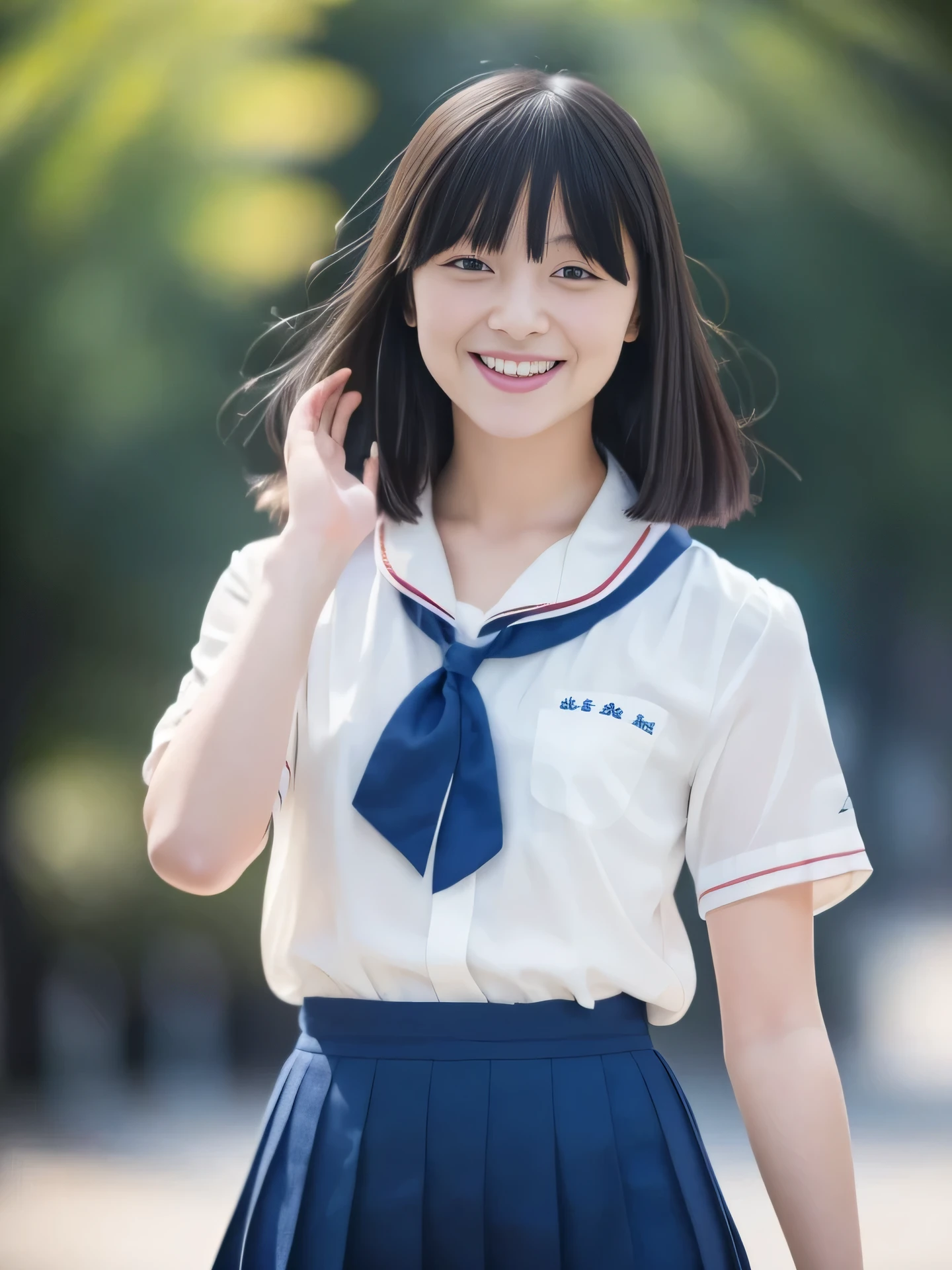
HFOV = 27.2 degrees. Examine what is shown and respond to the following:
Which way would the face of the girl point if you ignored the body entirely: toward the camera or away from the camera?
toward the camera

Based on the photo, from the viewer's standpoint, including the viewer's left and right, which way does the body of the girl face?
facing the viewer
